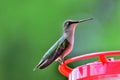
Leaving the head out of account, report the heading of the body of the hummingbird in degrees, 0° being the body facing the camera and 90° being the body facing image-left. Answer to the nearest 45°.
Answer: approximately 270°
